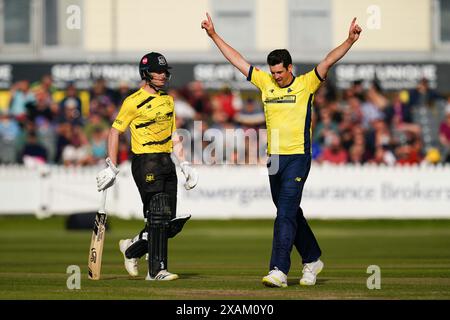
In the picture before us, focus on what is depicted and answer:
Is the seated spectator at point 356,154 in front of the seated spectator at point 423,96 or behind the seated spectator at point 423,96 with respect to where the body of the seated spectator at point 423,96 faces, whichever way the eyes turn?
in front

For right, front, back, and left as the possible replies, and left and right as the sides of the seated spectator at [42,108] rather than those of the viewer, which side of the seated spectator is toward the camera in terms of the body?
front

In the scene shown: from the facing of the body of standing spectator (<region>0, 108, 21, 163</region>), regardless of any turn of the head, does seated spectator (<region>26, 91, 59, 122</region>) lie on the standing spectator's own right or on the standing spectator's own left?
on the standing spectator's own left

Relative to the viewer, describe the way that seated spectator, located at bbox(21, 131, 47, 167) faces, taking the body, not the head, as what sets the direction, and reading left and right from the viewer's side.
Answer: facing the viewer

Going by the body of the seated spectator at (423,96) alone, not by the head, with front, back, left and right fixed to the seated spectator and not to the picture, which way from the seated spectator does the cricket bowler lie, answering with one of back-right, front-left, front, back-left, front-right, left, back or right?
front

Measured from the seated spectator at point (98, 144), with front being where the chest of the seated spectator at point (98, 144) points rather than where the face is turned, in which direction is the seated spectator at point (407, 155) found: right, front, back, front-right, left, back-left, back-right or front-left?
left

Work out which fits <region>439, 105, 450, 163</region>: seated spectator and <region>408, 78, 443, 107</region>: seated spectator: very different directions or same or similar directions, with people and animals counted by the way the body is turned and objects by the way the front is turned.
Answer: same or similar directions

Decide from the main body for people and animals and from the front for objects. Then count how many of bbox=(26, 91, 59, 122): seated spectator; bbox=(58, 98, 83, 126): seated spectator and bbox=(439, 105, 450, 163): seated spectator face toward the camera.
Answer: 3

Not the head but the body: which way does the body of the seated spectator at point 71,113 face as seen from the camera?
toward the camera

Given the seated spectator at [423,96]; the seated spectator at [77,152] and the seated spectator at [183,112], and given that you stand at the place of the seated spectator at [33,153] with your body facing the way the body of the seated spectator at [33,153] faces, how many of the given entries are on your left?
3

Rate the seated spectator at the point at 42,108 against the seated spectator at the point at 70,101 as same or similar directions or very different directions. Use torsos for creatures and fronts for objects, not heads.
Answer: same or similar directions

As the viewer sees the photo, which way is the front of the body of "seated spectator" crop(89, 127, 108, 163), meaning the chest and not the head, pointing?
toward the camera

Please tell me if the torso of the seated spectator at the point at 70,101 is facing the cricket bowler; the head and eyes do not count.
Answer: yes

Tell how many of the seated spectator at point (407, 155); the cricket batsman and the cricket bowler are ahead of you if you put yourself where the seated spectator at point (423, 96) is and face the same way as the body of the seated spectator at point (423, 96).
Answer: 3
